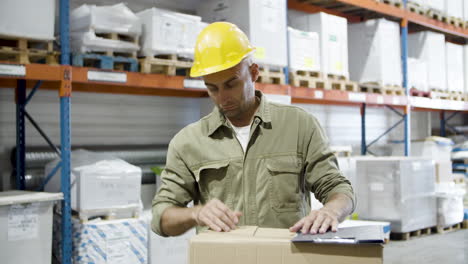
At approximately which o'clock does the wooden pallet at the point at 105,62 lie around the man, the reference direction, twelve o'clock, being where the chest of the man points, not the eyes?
The wooden pallet is roughly at 5 o'clock from the man.

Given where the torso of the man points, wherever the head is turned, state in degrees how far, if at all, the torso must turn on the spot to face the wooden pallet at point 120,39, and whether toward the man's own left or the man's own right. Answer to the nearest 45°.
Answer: approximately 135° to the man's own right

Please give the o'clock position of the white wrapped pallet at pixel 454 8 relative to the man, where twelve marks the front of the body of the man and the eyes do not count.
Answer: The white wrapped pallet is roughly at 7 o'clock from the man.

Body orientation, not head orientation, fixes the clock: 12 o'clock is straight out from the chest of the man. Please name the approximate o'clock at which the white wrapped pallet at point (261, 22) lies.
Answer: The white wrapped pallet is roughly at 6 o'clock from the man.

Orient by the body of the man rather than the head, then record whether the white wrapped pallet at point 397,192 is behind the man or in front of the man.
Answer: behind

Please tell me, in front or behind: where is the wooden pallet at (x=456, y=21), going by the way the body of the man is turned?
behind

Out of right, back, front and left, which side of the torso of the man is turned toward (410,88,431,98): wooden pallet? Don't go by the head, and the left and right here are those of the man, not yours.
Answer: back

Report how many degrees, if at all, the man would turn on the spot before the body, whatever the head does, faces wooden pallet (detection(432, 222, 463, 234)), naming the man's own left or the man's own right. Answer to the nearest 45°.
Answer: approximately 135° to the man's own left

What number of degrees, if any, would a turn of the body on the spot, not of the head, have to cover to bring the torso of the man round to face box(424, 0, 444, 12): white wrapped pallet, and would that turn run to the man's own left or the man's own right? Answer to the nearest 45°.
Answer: approximately 135° to the man's own left

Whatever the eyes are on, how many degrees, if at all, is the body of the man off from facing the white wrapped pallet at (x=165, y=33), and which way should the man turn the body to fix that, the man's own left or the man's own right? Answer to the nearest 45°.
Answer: approximately 180°

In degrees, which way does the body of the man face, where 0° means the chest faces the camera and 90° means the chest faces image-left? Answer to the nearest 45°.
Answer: approximately 0°

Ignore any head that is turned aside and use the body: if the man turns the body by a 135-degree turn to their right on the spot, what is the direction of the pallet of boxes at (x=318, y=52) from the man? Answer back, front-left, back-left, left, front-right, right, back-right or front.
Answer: front-right

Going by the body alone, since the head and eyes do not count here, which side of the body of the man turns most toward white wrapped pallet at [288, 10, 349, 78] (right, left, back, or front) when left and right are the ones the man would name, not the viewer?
back

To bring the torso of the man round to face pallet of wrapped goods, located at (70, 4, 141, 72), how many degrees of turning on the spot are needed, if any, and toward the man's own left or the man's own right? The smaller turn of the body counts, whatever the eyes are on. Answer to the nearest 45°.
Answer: approximately 135° to the man's own right
